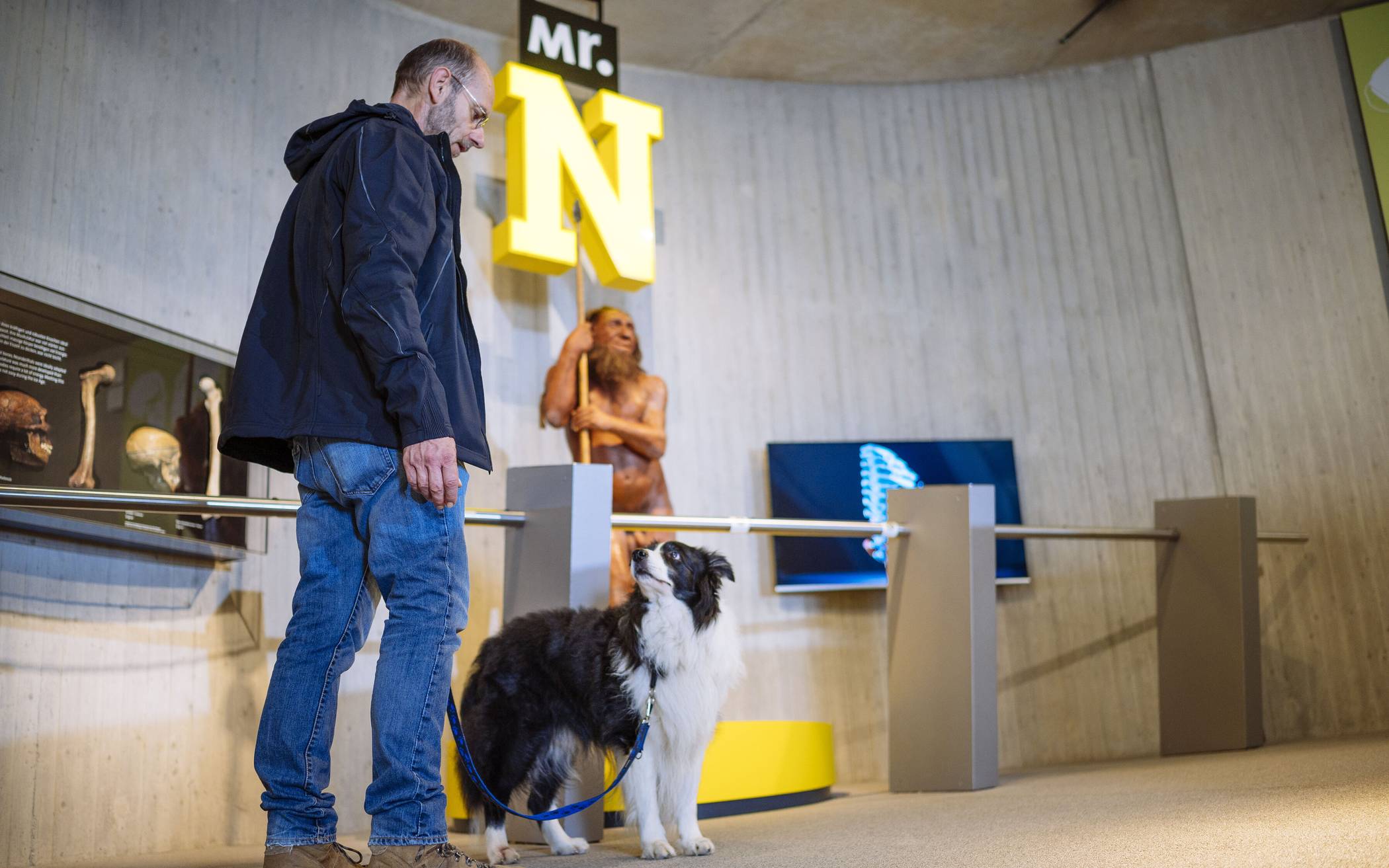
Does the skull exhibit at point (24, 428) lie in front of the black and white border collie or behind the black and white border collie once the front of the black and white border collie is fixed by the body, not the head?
behind

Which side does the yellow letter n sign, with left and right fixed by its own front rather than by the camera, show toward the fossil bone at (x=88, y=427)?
right

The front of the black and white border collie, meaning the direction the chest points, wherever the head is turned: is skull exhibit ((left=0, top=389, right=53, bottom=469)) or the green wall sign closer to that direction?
the green wall sign

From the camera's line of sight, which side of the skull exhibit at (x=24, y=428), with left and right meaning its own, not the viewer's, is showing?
right

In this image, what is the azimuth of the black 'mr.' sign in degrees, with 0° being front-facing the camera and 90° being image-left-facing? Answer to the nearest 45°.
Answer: approximately 315°

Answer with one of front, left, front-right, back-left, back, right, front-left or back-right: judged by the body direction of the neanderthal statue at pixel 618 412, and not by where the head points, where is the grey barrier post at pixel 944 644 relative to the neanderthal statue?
front-left

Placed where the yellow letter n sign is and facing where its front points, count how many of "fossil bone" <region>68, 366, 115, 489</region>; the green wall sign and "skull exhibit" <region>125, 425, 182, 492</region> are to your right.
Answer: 2

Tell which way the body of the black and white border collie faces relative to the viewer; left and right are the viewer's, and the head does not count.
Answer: facing the viewer and to the right of the viewer

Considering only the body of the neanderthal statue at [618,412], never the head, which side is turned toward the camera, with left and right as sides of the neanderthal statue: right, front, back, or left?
front

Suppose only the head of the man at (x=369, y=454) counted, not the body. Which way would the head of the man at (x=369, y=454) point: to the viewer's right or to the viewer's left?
to the viewer's right
